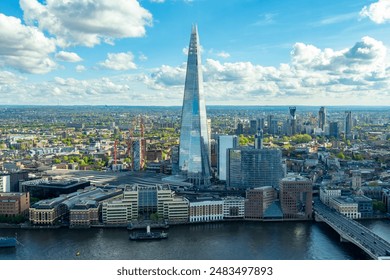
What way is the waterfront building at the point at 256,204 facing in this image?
toward the camera

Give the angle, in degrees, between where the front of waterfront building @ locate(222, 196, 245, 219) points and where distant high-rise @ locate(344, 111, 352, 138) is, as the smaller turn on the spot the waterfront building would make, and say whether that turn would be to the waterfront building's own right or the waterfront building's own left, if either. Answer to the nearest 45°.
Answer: approximately 180°

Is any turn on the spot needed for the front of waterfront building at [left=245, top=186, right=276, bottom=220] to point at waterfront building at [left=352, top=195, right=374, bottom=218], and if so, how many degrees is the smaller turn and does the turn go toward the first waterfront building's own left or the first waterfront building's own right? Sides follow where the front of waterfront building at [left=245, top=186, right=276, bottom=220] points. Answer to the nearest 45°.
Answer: approximately 90° to the first waterfront building's own left

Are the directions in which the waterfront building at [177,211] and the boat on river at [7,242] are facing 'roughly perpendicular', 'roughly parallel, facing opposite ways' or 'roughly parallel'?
roughly perpendicular

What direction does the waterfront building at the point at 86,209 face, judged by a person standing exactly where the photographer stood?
facing the viewer

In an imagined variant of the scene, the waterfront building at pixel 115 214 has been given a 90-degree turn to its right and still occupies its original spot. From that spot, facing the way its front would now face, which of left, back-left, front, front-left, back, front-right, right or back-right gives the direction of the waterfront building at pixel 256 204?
back

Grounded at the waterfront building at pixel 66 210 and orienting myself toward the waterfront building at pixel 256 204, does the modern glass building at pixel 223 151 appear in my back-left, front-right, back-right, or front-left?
front-left

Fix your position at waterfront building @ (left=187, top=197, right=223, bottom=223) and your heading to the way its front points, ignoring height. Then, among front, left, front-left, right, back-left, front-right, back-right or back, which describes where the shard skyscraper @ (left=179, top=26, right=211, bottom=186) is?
back

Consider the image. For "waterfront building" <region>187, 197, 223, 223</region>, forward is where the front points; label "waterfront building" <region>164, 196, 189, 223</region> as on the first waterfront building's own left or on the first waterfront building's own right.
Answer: on the first waterfront building's own right

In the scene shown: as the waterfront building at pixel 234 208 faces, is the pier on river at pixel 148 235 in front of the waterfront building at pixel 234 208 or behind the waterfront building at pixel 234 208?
in front

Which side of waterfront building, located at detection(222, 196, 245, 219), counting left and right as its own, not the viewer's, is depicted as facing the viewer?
front

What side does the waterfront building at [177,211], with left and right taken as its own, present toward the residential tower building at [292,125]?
back

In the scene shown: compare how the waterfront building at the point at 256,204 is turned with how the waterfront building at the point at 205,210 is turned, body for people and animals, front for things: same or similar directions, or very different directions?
same or similar directions
